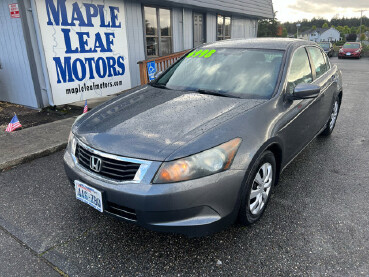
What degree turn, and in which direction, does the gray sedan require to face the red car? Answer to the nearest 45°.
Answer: approximately 180°

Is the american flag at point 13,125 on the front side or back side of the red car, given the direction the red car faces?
on the front side

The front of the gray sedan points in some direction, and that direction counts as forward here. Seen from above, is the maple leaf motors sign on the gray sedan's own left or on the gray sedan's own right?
on the gray sedan's own right

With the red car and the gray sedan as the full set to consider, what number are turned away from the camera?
0

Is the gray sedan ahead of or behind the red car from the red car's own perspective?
ahead

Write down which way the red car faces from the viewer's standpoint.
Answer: facing the viewer

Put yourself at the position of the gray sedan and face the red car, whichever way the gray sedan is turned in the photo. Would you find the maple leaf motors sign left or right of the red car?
left

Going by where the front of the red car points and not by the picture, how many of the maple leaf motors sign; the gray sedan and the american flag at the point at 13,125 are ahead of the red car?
3

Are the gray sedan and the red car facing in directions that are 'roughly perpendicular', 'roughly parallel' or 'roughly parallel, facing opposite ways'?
roughly parallel

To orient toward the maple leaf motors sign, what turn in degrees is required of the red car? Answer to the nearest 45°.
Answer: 0° — it already faces it

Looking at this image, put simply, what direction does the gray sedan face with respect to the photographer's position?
facing the viewer and to the left of the viewer

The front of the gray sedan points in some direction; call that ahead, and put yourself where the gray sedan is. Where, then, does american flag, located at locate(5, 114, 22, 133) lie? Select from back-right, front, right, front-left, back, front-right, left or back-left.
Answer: right
